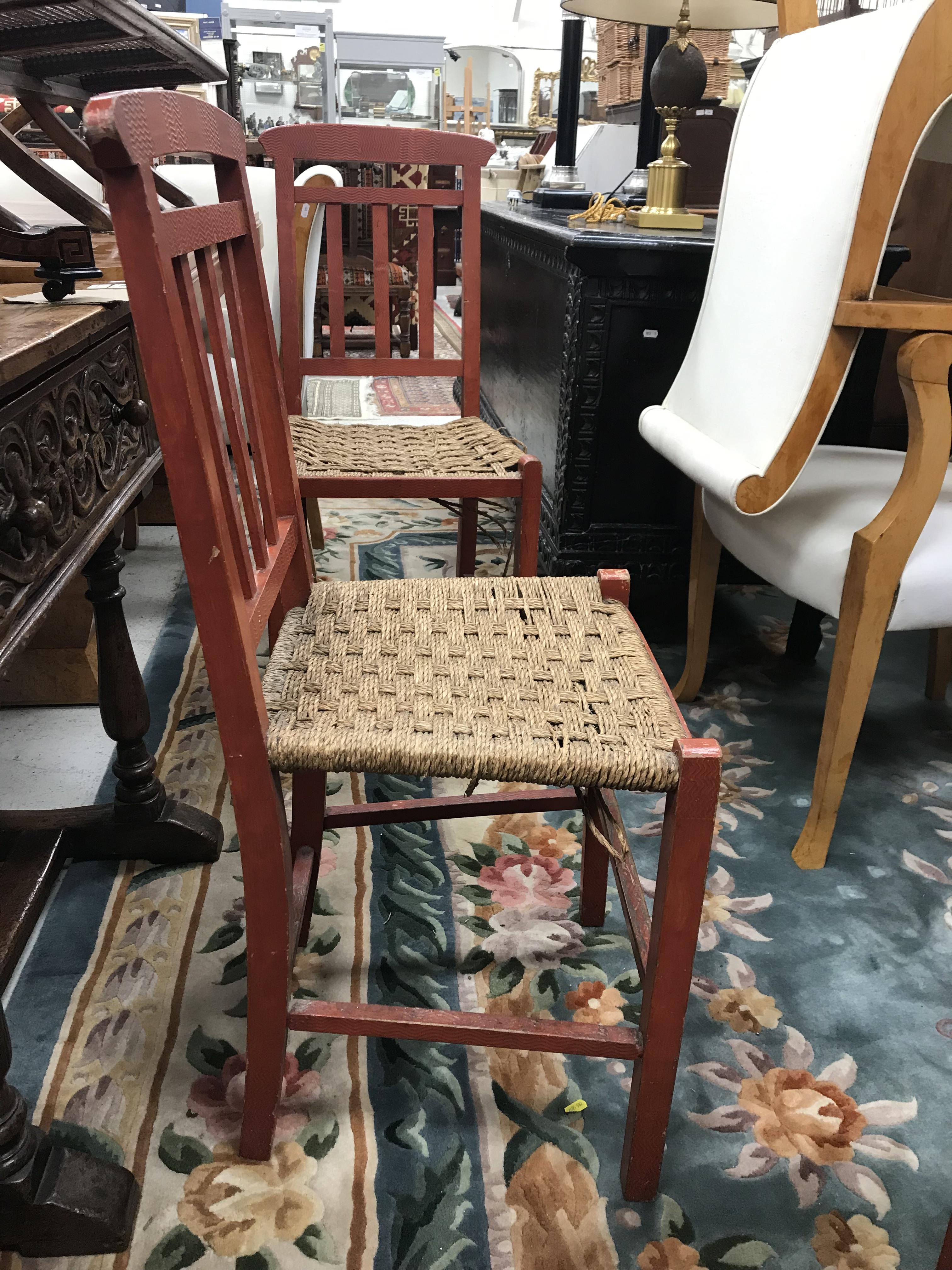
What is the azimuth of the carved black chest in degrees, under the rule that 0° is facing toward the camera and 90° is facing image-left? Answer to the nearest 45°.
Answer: approximately 0°

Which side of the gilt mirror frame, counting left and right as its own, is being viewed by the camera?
front

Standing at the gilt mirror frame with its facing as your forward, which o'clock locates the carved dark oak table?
The carved dark oak table is roughly at 12 o'clock from the gilt mirror frame.

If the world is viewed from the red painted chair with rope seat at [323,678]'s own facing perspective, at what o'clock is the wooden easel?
The wooden easel is roughly at 9 o'clock from the red painted chair with rope seat.

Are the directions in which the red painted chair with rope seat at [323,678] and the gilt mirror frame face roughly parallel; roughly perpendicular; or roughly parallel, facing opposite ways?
roughly perpendicular

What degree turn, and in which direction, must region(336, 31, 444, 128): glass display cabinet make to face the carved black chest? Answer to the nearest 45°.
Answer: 0° — it already faces it

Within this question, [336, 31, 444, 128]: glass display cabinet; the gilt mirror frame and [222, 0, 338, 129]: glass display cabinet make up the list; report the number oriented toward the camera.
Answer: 3

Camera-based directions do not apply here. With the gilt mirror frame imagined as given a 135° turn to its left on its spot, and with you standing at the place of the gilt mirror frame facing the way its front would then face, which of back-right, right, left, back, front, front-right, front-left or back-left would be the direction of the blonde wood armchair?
back-right

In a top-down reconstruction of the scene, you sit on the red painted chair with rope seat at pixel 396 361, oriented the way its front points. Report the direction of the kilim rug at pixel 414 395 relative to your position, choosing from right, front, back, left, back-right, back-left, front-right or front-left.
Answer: back

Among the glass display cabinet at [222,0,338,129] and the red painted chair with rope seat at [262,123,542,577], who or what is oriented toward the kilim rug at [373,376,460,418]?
the glass display cabinet

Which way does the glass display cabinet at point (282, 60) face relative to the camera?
toward the camera

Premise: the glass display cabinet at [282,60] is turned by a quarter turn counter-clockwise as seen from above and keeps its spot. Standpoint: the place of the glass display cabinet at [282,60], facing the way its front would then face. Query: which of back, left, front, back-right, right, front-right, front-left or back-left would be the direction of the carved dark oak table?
right

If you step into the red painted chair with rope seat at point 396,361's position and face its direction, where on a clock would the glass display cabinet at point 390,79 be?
The glass display cabinet is roughly at 6 o'clock from the red painted chair with rope seat.

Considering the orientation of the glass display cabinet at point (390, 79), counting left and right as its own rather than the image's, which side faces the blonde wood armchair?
front

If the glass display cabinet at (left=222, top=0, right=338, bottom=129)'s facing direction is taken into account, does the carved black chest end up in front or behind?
in front

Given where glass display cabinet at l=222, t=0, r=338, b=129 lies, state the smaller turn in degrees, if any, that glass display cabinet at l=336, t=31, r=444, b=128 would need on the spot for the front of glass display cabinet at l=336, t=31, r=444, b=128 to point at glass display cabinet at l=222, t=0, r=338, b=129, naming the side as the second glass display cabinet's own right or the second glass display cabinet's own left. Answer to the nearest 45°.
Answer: approximately 45° to the second glass display cabinet's own right

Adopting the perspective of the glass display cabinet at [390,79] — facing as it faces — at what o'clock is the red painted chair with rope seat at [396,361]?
The red painted chair with rope seat is roughly at 12 o'clock from the glass display cabinet.

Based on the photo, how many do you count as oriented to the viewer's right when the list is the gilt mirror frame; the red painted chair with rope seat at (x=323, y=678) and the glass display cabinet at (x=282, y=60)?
1
